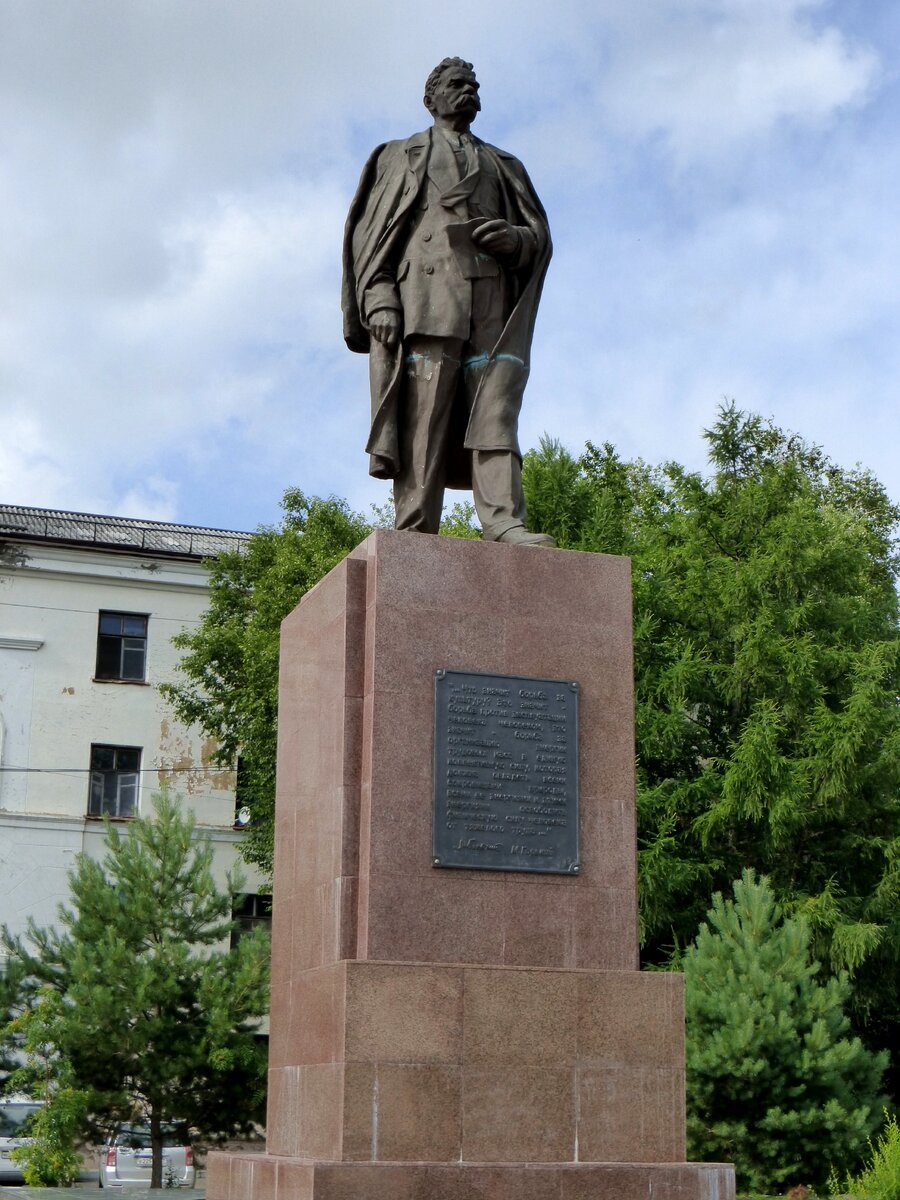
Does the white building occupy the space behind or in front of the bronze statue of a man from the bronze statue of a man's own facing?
behind

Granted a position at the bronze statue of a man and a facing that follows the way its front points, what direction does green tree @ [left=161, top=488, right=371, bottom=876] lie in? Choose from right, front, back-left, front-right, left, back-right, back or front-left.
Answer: back

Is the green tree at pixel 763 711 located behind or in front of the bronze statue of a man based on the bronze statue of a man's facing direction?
behind

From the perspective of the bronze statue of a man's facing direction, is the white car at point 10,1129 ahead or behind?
behind

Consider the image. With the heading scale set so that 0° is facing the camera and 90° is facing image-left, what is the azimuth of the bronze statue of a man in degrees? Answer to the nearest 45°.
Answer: approximately 0°
